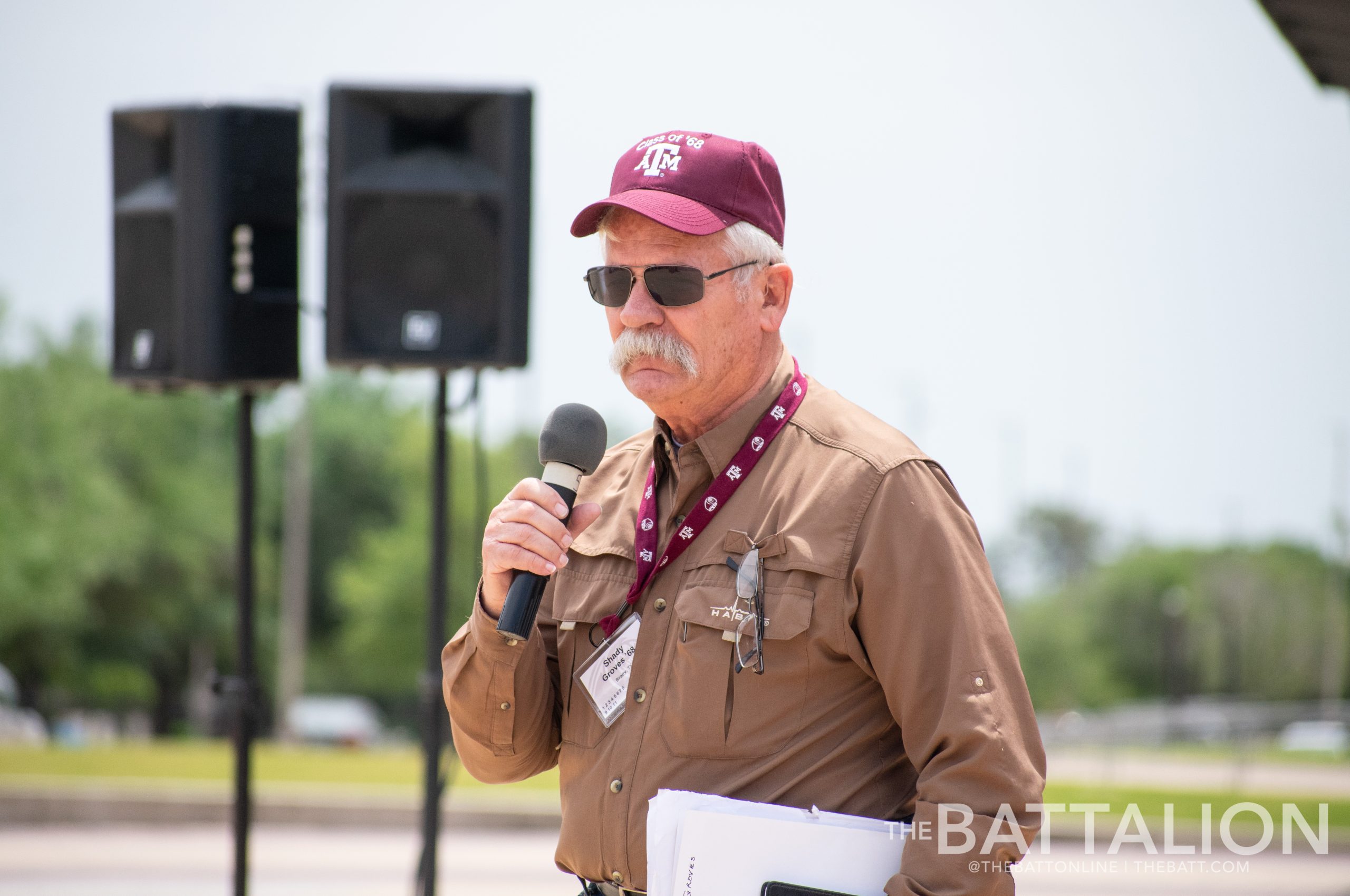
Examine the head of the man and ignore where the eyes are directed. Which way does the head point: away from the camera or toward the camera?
toward the camera

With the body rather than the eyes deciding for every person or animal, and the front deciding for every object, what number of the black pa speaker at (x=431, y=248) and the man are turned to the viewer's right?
0

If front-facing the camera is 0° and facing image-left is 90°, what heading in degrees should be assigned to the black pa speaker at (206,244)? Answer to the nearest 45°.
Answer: approximately 45°

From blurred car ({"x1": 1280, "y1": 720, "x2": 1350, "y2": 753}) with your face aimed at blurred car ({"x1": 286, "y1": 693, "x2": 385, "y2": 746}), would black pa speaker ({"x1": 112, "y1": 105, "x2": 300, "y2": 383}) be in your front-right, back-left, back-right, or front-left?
front-left

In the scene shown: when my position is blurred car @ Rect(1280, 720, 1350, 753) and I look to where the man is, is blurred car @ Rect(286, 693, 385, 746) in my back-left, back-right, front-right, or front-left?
front-right

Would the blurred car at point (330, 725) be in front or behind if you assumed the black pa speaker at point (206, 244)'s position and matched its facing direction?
behind

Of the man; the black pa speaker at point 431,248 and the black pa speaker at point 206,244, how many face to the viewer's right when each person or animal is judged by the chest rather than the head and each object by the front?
0

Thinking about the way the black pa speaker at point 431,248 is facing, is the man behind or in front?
in front

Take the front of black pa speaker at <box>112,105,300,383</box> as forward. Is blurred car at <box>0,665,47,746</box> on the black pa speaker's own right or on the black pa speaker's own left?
on the black pa speaker's own right

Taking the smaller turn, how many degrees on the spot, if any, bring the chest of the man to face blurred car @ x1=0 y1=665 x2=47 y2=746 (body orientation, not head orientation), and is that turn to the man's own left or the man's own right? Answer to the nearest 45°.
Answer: approximately 90° to the man's own right

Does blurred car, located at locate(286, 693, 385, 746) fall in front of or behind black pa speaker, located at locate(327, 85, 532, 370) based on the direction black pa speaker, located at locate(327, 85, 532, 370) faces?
behind

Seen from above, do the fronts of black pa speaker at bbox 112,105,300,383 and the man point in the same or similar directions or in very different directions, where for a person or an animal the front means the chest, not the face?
same or similar directions

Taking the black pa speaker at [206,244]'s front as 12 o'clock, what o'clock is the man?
The man is roughly at 10 o'clock from the black pa speaker.

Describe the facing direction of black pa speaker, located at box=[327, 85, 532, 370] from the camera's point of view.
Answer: facing the viewer

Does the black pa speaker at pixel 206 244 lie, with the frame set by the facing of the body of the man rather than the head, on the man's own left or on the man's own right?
on the man's own right

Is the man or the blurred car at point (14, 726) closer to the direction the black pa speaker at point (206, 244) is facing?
the man

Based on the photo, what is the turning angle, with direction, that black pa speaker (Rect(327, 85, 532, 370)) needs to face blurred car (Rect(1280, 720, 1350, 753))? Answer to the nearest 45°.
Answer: approximately 135° to its left
